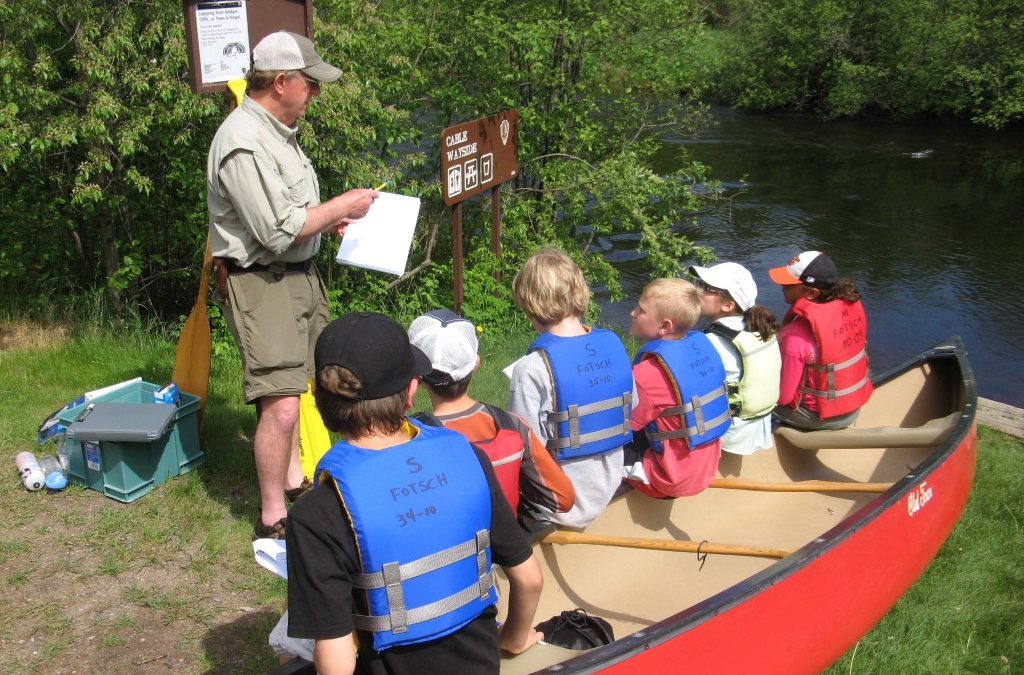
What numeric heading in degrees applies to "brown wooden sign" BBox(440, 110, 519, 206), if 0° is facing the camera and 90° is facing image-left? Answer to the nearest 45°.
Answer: approximately 315°

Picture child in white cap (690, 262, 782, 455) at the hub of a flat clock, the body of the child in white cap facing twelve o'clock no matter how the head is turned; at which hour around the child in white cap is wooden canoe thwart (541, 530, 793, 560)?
The wooden canoe thwart is roughly at 8 o'clock from the child in white cap.

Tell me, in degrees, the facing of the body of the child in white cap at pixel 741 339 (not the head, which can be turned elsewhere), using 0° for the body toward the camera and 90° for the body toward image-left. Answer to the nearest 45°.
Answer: approximately 135°

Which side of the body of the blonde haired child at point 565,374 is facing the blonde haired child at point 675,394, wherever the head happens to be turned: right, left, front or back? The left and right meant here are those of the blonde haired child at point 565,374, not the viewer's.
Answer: right

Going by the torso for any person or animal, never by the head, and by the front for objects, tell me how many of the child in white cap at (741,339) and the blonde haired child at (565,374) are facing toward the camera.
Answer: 0

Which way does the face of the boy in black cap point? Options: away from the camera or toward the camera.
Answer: away from the camera

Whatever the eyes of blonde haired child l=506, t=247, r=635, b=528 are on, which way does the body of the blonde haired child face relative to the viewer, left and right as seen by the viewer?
facing away from the viewer and to the left of the viewer

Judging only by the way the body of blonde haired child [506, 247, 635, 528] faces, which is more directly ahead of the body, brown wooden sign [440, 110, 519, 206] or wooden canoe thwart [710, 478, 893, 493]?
the brown wooden sign

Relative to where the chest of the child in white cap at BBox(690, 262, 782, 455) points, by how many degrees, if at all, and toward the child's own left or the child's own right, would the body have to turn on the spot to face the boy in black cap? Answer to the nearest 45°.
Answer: approximately 135° to the child's own left

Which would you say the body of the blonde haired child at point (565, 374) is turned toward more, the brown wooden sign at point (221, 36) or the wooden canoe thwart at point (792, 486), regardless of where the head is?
the brown wooden sign

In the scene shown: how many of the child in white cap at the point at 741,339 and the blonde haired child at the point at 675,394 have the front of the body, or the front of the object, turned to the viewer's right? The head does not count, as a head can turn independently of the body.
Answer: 0

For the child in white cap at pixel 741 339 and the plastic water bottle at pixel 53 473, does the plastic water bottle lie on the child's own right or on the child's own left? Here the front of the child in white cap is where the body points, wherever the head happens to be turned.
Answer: on the child's own left

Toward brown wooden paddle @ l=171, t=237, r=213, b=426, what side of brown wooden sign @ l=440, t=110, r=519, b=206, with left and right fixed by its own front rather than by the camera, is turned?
right
